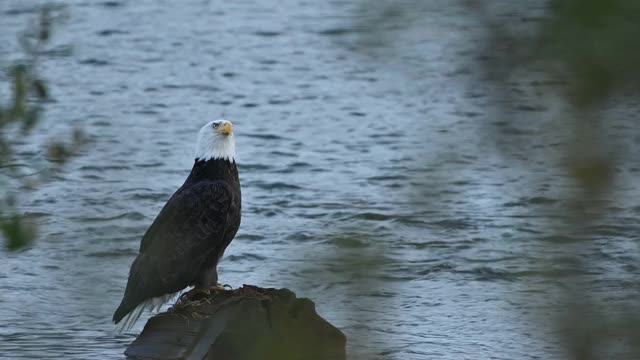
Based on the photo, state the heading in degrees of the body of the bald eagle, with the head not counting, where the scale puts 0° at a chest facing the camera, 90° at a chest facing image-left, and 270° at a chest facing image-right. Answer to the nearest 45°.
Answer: approximately 270°
